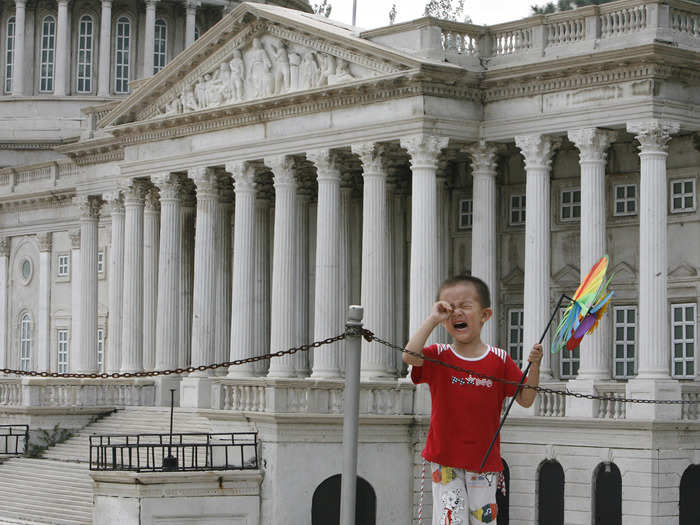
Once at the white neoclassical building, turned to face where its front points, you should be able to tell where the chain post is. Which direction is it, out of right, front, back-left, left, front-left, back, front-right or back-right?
front-left

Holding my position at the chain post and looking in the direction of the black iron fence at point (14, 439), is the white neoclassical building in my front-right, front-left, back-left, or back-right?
front-right

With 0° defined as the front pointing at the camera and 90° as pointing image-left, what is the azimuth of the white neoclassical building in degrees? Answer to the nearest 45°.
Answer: approximately 45°
